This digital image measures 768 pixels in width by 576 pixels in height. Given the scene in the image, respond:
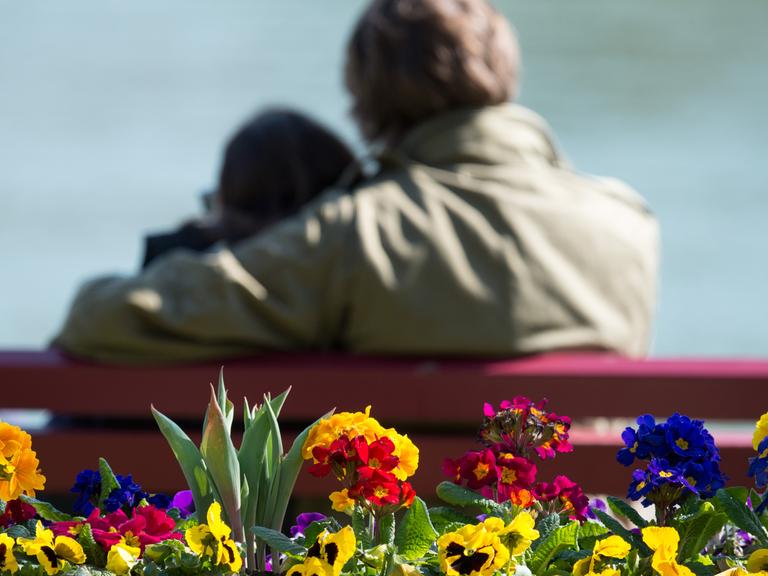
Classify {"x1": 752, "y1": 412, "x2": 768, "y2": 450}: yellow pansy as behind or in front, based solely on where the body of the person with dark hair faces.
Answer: behind

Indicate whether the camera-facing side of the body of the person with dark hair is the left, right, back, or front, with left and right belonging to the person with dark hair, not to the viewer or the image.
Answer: back

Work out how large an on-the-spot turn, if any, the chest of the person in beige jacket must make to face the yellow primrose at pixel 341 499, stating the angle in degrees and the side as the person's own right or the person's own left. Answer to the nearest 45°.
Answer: approximately 180°

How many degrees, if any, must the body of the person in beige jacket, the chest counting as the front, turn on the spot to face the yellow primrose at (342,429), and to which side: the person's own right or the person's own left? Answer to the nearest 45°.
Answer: approximately 180°

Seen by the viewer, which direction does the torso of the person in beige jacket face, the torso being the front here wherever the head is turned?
away from the camera

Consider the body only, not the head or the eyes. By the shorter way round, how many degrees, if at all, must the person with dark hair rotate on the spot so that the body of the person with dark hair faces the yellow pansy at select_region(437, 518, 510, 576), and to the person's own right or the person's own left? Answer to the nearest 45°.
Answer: approximately 180°

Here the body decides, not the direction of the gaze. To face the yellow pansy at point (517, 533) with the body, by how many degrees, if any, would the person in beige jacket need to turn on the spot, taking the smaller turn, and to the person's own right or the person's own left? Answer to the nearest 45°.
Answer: approximately 180°

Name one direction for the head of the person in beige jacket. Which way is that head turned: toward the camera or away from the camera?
away from the camera

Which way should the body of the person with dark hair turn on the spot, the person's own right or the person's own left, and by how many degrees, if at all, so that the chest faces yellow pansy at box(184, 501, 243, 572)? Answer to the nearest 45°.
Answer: approximately 180°

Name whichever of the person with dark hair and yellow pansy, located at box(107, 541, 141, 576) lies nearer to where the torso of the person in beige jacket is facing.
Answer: the person with dark hair

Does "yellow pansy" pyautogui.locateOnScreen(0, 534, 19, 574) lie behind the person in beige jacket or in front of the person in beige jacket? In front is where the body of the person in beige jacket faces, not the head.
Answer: behind

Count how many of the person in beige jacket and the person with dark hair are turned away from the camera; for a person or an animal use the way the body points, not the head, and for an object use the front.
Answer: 2

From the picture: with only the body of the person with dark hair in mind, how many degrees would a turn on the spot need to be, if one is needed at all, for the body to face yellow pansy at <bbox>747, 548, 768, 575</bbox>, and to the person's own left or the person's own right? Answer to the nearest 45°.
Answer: approximately 180°

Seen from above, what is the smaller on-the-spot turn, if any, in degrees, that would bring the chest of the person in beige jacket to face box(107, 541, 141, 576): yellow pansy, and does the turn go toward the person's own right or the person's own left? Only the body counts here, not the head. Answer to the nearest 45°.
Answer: approximately 180°

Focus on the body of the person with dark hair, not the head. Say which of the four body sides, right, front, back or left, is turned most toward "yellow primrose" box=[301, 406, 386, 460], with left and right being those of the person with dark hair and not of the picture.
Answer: back

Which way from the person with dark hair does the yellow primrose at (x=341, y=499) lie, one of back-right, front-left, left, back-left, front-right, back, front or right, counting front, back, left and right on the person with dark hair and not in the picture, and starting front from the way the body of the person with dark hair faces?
back

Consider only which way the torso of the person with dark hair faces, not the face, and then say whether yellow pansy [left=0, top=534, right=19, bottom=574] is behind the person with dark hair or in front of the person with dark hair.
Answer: behind
